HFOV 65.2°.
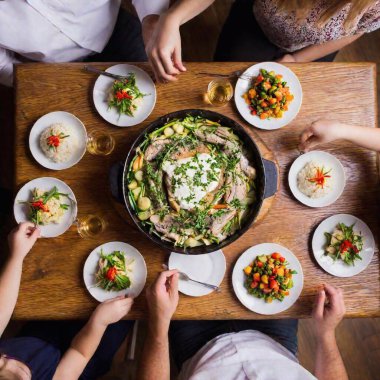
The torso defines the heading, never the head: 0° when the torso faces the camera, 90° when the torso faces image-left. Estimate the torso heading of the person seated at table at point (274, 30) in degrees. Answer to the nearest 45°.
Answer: approximately 45°

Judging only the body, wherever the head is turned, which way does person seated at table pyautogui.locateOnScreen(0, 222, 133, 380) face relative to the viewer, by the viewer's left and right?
facing away from the viewer and to the right of the viewer

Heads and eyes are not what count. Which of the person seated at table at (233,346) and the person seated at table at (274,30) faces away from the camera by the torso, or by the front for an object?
the person seated at table at (233,346)

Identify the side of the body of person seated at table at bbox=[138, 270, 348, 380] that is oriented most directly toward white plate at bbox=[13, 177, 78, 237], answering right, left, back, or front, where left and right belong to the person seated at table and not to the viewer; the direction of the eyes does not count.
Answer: left

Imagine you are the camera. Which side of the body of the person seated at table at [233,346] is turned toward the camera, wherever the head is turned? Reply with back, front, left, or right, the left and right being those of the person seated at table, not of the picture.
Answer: back

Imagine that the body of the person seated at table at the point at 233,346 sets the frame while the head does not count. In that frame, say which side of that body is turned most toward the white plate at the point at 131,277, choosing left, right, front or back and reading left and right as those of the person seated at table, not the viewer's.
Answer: left

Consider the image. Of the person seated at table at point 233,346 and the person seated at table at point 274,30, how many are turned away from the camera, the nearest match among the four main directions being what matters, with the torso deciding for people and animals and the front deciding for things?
1
